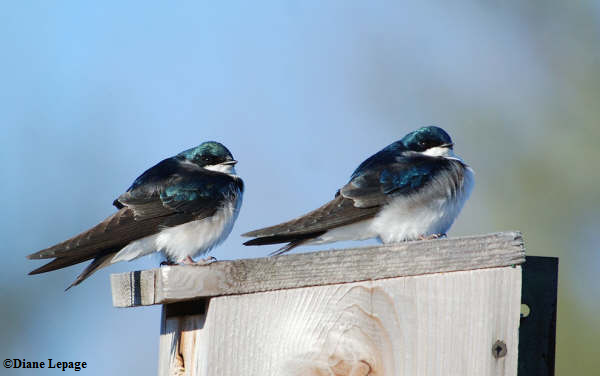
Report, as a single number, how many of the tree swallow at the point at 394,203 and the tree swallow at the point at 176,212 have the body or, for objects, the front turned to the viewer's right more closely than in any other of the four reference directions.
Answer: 2

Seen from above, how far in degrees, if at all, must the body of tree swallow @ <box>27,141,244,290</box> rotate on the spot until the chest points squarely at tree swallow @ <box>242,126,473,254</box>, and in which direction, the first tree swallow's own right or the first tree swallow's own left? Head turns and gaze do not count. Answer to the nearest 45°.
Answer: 0° — it already faces it

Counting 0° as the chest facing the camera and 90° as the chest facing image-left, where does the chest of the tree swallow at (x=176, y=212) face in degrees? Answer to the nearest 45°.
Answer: approximately 270°

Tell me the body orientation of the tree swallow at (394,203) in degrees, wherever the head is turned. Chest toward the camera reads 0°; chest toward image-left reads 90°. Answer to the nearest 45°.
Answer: approximately 270°

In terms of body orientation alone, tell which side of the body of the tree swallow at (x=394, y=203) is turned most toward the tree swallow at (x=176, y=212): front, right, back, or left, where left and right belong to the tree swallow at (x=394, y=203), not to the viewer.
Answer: back
